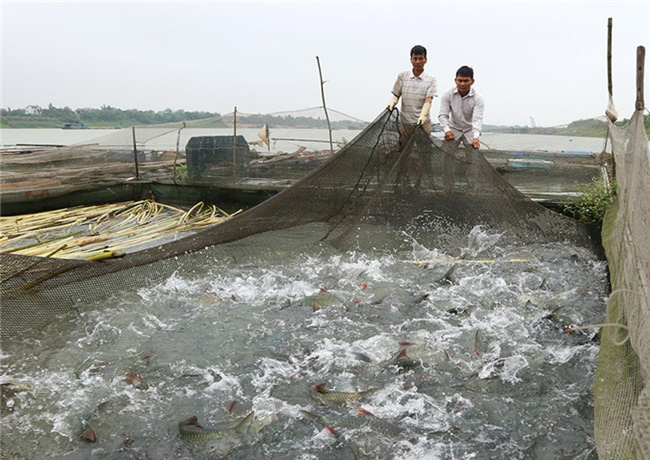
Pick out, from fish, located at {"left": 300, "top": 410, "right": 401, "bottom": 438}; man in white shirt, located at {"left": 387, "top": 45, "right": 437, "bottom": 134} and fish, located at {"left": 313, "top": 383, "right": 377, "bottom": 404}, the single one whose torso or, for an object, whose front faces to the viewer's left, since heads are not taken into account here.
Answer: fish, located at {"left": 313, "top": 383, "right": 377, "bottom": 404}

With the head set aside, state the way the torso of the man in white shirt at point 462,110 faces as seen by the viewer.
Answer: toward the camera

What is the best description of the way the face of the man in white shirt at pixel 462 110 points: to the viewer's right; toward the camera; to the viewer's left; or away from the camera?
toward the camera

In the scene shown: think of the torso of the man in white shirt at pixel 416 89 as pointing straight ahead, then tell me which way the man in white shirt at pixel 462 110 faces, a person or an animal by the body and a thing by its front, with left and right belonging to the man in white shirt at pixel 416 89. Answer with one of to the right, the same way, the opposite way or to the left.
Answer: the same way

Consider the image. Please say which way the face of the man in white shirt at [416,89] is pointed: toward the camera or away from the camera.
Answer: toward the camera

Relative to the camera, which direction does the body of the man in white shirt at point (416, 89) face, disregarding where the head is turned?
toward the camera

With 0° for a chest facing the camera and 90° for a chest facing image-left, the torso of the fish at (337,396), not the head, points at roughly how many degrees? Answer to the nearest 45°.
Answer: approximately 90°

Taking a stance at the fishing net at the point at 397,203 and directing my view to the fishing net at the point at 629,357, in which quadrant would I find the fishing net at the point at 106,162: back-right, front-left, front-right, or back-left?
back-right

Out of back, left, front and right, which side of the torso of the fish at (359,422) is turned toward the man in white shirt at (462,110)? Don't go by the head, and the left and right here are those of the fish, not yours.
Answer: left

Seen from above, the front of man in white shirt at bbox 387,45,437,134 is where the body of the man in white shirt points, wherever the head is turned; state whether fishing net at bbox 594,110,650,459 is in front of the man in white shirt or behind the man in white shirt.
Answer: in front

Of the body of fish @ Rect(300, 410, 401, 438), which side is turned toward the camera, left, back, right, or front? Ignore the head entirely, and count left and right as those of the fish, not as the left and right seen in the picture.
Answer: right

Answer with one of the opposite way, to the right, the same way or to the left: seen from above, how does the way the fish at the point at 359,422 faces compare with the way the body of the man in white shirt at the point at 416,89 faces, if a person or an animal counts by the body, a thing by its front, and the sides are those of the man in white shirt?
to the left
